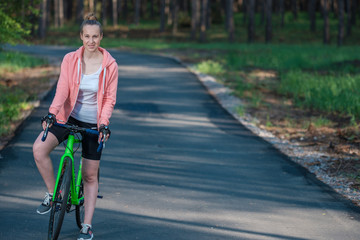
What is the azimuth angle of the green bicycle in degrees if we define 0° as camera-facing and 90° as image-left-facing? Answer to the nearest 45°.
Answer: approximately 0°
